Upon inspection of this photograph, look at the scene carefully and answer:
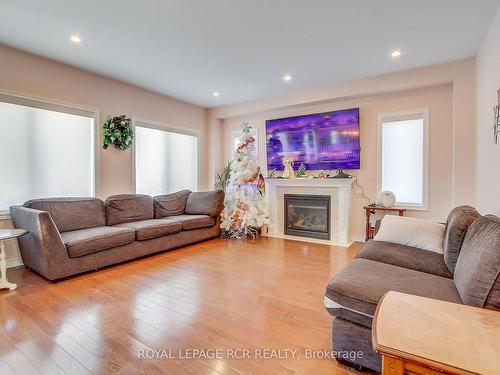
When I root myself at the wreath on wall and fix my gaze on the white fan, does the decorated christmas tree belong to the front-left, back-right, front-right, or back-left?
front-left

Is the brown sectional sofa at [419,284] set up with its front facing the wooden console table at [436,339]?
no

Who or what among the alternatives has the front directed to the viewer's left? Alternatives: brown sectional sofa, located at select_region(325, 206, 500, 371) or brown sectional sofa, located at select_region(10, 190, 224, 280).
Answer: brown sectional sofa, located at select_region(325, 206, 500, 371)

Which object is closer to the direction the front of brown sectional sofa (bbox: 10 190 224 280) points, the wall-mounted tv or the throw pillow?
the throw pillow

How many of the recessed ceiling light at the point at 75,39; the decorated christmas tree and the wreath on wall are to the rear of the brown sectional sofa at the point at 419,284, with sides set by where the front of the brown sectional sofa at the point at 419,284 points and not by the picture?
0

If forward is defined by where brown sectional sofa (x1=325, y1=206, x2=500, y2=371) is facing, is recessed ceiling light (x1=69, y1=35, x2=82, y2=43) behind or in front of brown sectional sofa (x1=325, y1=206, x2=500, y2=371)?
in front

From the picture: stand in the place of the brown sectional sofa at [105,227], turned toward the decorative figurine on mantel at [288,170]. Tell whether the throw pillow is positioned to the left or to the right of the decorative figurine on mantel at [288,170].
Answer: right

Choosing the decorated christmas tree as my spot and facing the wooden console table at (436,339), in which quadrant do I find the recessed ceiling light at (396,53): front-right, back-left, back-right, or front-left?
front-left

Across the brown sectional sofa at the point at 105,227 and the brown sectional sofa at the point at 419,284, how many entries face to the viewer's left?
1

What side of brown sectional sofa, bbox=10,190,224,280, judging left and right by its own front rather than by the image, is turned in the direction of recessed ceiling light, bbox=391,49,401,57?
front

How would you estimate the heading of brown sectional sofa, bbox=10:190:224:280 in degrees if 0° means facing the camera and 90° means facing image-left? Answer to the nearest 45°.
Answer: approximately 315°

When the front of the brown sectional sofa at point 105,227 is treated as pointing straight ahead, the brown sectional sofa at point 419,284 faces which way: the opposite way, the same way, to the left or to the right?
the opposite way

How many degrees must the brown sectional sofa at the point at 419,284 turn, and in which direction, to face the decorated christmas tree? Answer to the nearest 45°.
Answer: approximately 45° to its right

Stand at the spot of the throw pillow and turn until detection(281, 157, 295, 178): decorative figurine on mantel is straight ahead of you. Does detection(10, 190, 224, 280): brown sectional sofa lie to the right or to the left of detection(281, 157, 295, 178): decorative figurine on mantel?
left

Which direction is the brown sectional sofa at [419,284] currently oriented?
to the viewer's left

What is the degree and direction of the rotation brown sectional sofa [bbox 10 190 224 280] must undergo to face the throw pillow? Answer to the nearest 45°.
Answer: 0° — it already faces it

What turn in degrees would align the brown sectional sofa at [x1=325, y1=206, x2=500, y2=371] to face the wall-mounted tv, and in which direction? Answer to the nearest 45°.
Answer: approximately 45° to its right

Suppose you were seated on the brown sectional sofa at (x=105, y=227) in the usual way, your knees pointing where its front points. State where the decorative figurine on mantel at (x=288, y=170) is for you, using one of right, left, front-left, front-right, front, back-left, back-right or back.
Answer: front-left
